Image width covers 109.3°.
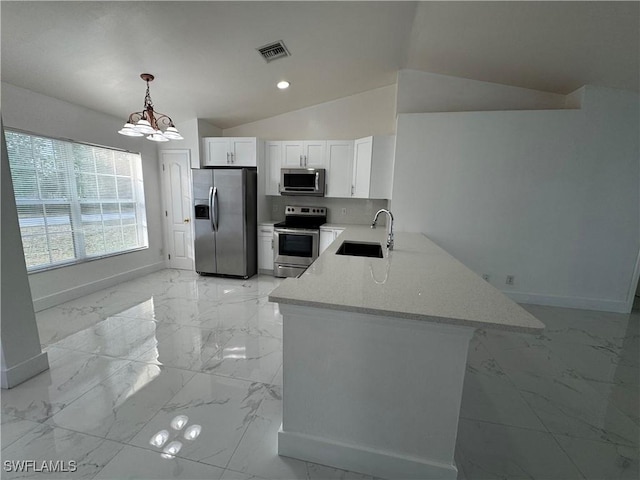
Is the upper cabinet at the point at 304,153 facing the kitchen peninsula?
yes

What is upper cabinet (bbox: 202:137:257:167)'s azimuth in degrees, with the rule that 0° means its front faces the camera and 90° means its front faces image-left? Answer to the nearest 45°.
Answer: approximately 0°

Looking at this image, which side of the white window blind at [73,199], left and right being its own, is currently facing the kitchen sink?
front

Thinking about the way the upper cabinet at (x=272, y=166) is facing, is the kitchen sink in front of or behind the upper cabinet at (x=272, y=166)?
in front

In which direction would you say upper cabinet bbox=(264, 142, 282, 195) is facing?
toward the camera

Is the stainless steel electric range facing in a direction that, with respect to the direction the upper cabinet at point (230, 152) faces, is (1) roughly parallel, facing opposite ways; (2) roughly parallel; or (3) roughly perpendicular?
roughly parallel

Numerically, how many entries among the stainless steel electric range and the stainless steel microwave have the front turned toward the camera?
2

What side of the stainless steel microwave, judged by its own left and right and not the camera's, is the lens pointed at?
front

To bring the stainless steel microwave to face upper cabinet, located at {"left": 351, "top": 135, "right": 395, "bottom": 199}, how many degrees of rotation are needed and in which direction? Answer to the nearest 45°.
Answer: approximately 90° to its left

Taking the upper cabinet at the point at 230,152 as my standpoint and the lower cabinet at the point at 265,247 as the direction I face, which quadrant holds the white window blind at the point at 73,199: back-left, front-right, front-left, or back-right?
back-right

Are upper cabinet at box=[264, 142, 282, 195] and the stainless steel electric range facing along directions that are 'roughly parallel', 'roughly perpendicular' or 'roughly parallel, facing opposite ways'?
roughly parallel

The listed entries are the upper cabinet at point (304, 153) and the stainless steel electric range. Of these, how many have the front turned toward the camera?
2

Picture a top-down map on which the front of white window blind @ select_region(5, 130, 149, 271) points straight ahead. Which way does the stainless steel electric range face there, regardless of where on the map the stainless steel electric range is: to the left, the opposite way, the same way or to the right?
to the right

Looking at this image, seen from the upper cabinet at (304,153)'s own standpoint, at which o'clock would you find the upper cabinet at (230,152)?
the upper cabinet at (230,152) is roughly at 3 o'clock from the upper cabinet at (304,153).
